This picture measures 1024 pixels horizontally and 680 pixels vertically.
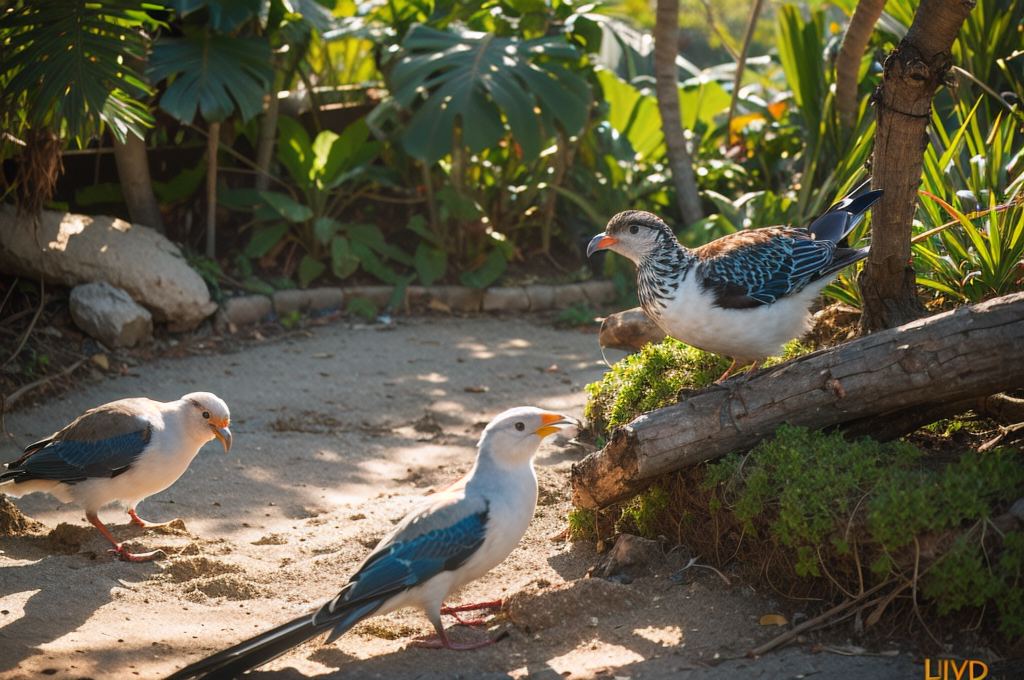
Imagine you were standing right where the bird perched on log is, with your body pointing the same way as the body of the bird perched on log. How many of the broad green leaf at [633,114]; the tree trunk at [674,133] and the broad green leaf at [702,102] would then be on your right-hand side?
3

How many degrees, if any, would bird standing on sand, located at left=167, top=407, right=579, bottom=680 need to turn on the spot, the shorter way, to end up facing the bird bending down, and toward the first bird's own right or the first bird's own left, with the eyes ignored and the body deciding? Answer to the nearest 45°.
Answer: approximately 135° to the first bird's own left

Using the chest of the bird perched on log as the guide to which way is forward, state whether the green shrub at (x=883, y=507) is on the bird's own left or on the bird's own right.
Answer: on the bird's own left

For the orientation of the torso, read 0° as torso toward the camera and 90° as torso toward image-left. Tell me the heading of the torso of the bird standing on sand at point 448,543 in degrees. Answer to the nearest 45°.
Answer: approximately 270°

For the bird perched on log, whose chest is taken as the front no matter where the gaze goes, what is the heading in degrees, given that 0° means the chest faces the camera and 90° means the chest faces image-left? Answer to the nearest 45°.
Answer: approximately 90°

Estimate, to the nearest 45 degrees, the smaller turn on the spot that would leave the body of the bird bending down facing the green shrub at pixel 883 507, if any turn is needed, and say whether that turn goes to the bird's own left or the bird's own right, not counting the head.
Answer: approximately 45° to the bird's own right

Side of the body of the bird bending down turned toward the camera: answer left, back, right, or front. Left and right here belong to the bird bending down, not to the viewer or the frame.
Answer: right

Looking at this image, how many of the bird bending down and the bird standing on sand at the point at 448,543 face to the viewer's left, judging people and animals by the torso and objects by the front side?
0

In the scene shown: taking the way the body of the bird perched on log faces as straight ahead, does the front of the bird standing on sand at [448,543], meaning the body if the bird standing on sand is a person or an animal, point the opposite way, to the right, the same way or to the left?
the opposite way

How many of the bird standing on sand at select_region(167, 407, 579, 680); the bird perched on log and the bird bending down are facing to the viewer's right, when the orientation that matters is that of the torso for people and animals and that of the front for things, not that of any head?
2

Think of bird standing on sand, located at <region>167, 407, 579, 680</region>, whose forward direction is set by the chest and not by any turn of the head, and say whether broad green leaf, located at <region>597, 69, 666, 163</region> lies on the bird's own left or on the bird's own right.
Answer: on the bird's own left

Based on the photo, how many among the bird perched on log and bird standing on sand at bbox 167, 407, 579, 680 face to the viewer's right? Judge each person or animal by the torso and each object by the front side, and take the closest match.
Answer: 1
